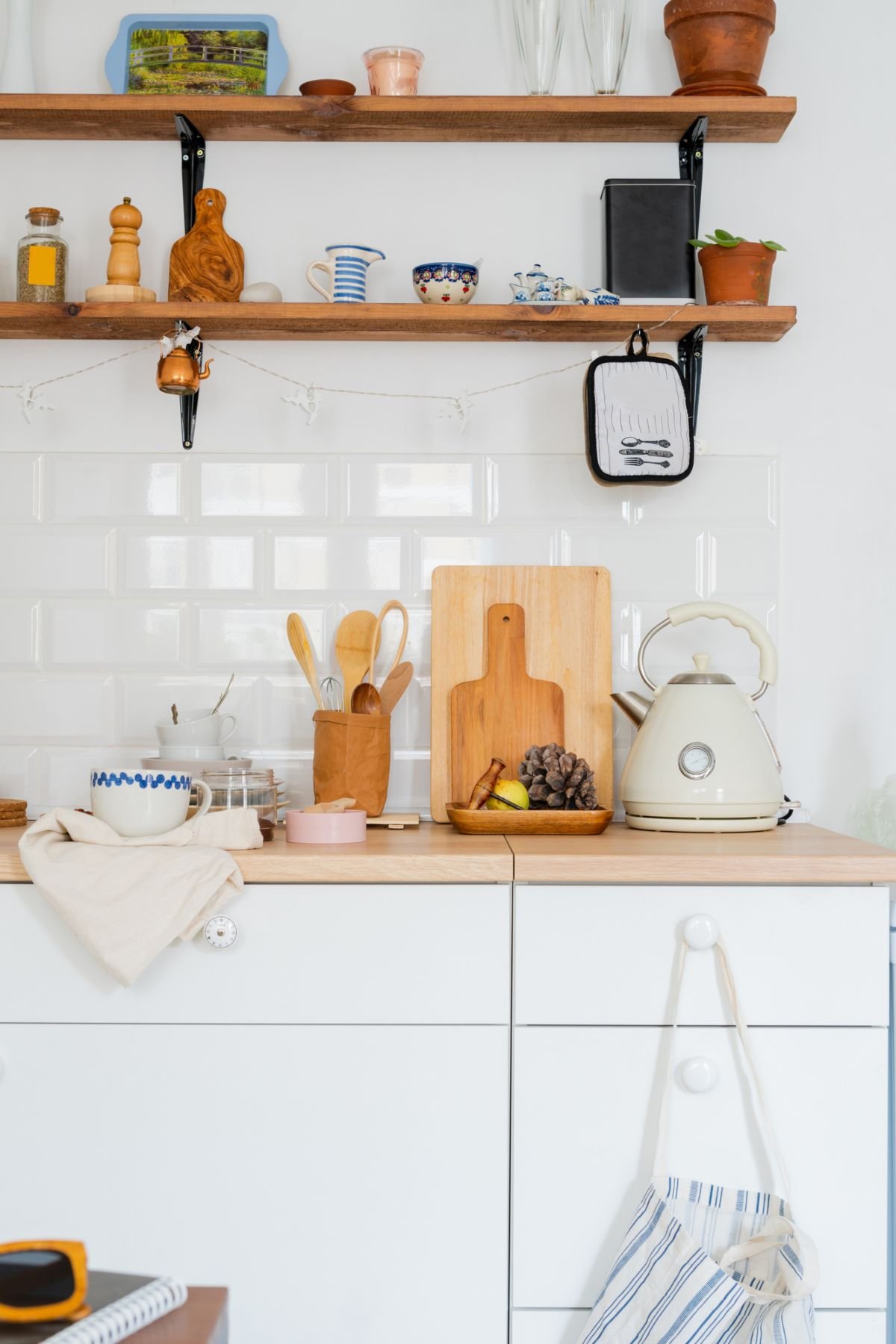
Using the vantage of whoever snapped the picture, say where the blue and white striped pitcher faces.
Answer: facing to the right of the viewer

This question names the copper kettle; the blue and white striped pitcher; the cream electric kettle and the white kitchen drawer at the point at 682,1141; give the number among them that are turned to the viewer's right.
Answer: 2

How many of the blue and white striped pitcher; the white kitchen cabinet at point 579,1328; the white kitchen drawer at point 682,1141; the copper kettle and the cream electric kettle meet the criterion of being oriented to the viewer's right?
2

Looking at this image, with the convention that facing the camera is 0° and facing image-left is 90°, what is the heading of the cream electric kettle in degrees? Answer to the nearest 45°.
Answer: approximately 90°

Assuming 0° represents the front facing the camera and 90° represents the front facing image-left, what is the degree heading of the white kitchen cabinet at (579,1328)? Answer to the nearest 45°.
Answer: approximately 0°

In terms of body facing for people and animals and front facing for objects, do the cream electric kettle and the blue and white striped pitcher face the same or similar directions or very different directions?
very different directions

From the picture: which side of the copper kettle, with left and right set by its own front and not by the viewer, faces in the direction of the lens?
right
